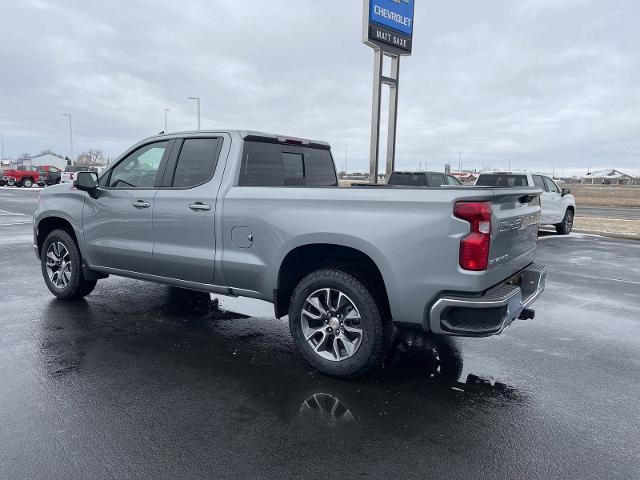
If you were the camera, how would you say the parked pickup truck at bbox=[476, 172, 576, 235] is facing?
facing away from the viewer and to the right of the viewer

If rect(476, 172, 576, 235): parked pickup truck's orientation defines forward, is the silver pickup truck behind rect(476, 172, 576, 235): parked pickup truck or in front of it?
behind

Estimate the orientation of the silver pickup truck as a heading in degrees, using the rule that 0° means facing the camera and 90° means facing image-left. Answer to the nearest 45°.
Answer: approximately 135°
